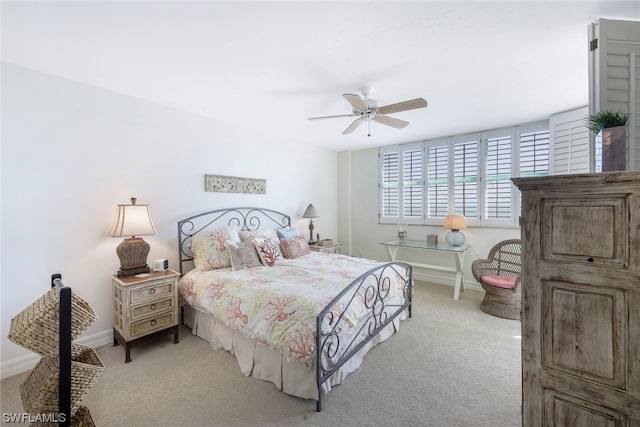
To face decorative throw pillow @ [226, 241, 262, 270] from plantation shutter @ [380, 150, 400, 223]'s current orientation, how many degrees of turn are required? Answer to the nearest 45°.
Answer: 0° — it already faces it

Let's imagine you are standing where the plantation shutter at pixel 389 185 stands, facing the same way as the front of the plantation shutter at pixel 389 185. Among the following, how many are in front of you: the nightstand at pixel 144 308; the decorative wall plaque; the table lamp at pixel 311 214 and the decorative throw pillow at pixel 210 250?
4

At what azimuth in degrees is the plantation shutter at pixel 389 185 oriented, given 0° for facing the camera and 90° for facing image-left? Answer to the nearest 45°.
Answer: approximately 45°

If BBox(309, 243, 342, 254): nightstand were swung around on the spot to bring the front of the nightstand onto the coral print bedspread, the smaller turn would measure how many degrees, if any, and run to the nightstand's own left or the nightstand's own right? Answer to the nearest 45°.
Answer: approximately 45° to the nightstand's own right

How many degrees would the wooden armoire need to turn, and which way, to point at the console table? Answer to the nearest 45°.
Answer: approximately 90° to its right

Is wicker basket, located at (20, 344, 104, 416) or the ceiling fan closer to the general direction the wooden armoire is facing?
the wicker basket

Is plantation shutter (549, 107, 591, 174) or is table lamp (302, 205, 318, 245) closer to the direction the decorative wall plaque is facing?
the plantation shutter

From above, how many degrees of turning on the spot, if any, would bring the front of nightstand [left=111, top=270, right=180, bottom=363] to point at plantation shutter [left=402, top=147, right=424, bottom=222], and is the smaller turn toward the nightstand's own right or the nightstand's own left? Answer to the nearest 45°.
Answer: approximately 45° to the nightstand's own left
